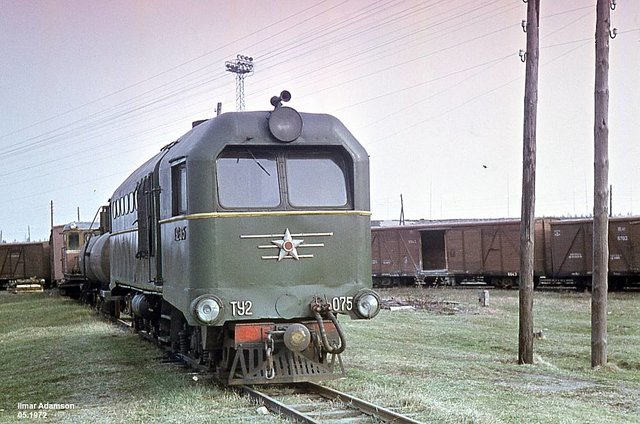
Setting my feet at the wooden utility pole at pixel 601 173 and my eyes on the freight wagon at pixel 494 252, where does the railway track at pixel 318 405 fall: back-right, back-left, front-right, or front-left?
back-left

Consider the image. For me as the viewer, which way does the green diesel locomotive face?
facing the viewer and to the right of the viewer

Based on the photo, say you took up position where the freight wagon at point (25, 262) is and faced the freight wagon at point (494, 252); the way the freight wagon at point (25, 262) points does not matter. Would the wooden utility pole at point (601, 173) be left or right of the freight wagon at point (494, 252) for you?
right

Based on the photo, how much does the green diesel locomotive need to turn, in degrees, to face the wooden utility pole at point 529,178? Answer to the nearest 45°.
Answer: approximately 90° to its left

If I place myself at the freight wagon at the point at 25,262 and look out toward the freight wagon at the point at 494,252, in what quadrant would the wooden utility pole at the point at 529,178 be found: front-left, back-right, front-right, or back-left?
front-right

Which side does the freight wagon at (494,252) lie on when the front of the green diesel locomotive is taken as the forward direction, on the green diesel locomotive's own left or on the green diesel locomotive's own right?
on the green diesel locomotive's own left
